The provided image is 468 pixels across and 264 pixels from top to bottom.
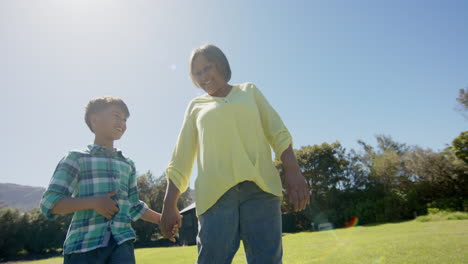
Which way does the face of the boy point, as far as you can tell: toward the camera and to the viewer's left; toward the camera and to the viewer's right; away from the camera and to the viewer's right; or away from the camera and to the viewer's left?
toward the camera and to the viewer's right

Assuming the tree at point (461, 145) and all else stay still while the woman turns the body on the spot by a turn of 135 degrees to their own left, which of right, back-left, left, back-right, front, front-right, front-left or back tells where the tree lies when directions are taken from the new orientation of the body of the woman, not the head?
front

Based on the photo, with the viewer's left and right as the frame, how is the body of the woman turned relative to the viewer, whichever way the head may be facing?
facing the viewer

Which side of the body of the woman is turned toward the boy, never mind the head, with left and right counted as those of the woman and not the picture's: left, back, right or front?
right
